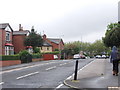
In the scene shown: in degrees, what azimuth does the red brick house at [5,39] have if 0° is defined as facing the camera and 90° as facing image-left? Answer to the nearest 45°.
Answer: approximately 315°

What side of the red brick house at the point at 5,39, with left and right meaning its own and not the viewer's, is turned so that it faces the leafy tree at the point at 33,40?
left

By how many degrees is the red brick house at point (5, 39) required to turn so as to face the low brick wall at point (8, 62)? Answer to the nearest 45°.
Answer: approximately 45° to its right

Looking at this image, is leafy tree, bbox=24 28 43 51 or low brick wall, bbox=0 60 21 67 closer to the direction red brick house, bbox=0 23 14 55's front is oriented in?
the low brick wall

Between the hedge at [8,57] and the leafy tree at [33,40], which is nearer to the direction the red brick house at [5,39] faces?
the hedge
